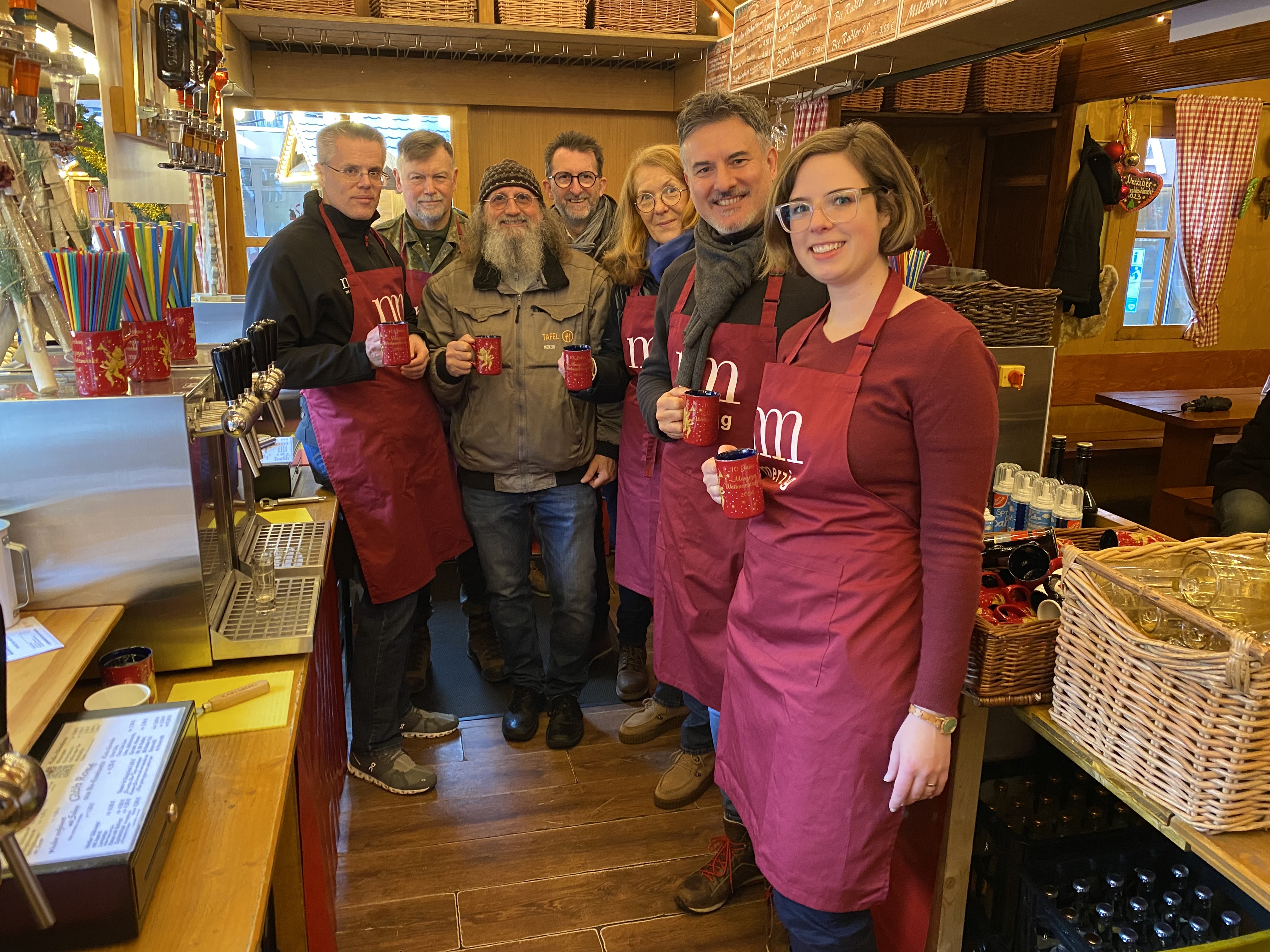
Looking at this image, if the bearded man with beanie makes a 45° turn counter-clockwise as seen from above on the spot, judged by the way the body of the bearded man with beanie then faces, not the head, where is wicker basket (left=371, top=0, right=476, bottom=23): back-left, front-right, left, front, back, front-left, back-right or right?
back-left

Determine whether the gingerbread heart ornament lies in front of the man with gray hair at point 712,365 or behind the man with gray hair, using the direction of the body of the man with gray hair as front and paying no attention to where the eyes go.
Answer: behind

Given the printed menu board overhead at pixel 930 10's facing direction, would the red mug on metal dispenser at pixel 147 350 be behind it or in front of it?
in front

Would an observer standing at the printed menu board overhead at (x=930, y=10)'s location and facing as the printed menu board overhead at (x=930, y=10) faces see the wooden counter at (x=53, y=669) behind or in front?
in front

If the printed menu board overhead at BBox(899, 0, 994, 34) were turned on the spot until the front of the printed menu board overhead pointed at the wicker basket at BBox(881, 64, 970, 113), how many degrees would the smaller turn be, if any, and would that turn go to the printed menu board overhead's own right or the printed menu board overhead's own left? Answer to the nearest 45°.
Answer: approximately 135° to the printed menu board overhead's own right

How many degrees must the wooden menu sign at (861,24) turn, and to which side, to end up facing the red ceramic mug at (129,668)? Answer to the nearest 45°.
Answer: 0° — it already faces it
